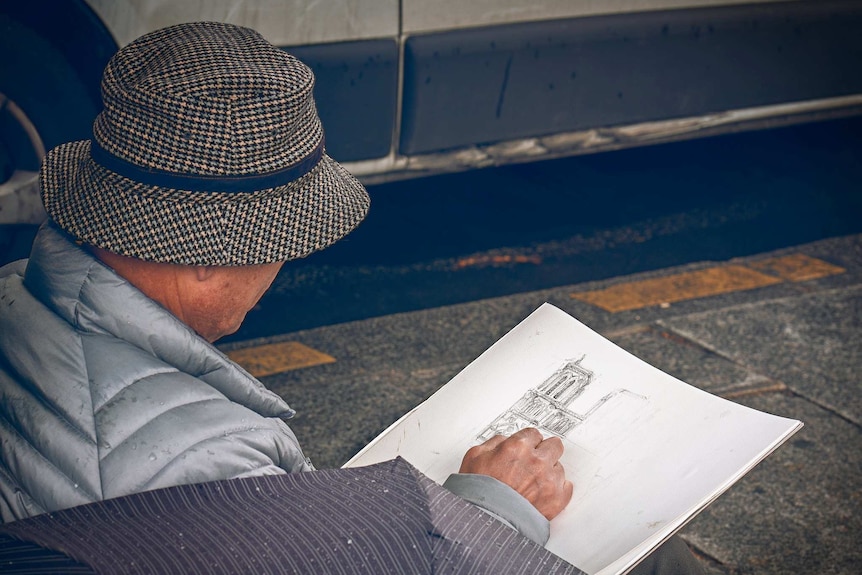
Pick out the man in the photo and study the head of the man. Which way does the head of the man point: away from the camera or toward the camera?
away from the camera

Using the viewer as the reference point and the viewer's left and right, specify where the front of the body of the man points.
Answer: facing away from the viewer and to the right of the viewer

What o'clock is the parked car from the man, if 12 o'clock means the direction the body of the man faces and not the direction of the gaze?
The parked car is roughly at 11 o'clock from the man.
